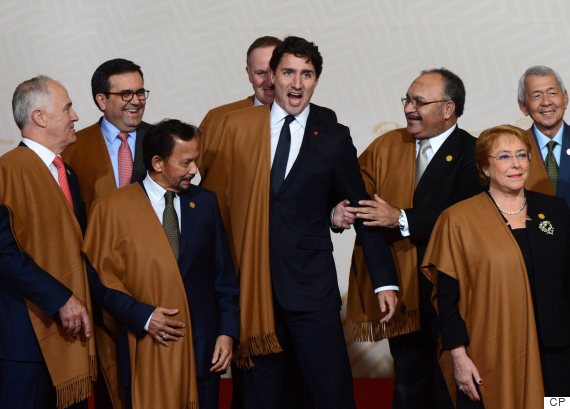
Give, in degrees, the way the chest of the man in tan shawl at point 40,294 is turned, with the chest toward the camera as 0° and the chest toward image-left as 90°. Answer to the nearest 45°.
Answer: approximately 315°

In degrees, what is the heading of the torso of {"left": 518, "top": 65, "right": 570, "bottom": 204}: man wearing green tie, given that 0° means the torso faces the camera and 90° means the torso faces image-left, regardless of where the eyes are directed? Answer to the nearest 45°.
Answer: approximately 0°

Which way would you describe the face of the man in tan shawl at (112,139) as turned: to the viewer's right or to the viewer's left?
to the viewer's right

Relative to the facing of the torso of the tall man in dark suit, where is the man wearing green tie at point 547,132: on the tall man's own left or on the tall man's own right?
on the tall man's own left

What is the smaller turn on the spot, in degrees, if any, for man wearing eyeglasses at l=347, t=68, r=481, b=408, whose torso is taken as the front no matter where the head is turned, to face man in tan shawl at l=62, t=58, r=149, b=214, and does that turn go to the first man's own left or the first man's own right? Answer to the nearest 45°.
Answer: approximately 45° to the first man's own right

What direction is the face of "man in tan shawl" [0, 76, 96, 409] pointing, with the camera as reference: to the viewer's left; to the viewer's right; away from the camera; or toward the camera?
to the viewer's right

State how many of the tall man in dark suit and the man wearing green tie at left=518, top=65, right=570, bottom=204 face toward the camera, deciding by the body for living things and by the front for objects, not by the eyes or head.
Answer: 2

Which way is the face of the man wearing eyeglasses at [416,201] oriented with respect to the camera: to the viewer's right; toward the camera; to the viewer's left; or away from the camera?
to the viewer's left
